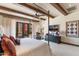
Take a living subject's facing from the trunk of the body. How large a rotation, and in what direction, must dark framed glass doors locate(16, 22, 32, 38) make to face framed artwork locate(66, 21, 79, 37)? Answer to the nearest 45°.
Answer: approximately 45° to its left

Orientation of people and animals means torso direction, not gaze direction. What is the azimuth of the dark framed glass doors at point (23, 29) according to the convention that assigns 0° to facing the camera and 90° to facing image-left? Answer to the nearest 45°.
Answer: approximately 315°
